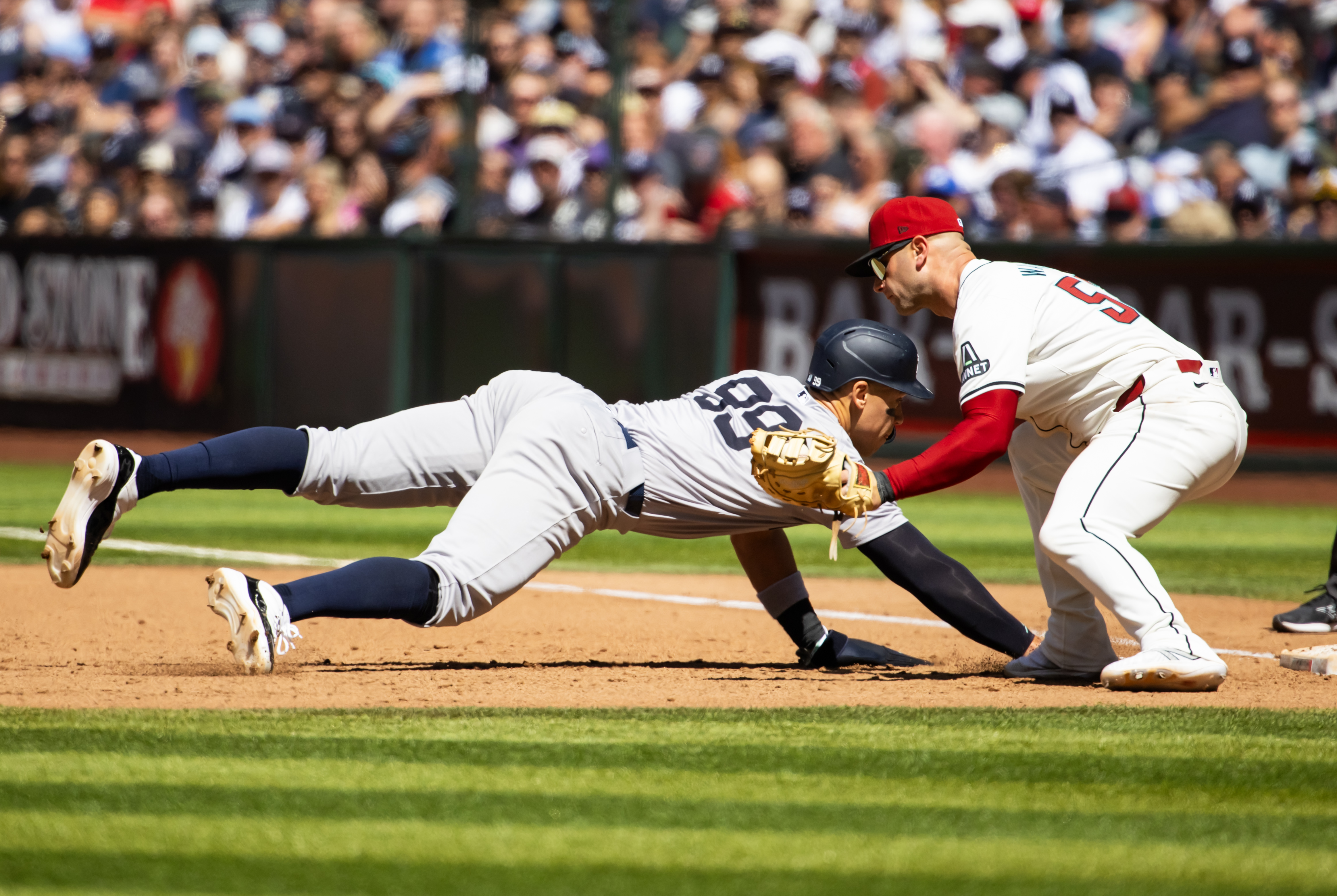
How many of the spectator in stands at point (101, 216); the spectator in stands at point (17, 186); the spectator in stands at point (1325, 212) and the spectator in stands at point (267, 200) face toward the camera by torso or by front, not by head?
4

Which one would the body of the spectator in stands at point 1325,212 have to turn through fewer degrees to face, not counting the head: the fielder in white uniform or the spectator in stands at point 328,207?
the fielder in white uniform

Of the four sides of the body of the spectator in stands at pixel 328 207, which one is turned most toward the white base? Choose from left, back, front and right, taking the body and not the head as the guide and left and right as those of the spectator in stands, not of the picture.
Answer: front

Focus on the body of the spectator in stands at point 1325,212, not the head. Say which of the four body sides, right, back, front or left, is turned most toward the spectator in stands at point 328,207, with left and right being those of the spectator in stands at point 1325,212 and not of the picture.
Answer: right

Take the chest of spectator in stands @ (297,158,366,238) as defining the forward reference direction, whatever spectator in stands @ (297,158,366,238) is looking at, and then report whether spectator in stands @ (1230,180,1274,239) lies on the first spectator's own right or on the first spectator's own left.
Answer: on the first spectator's own left

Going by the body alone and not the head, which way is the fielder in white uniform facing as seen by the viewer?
to the viewer's left

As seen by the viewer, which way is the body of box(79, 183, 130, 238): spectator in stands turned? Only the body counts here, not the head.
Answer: toward the camera

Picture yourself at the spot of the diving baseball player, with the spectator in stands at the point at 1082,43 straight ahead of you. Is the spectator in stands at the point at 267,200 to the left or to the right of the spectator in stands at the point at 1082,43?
left

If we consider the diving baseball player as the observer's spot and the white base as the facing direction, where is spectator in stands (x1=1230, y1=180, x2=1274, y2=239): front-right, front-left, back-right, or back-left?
front-left

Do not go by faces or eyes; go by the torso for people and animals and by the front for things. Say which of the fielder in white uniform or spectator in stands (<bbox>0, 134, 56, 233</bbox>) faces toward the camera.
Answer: the spectator in stands

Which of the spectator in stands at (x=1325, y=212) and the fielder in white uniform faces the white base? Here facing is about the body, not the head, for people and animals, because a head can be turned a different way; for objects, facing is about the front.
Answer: the spectator in stands

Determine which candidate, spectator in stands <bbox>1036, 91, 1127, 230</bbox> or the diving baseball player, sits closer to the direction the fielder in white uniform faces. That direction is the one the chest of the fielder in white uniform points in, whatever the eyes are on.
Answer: the diving baseball player

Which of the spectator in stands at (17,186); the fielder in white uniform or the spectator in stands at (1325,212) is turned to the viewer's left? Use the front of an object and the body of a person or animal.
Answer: the fielder in white uniform

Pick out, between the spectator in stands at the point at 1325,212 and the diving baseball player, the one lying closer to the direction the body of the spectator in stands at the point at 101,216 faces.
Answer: the diving baseball player

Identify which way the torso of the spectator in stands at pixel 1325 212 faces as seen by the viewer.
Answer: toward the camera
